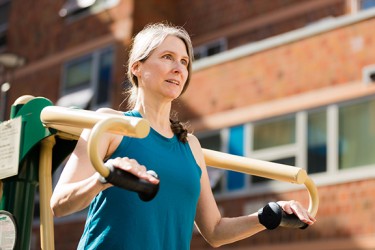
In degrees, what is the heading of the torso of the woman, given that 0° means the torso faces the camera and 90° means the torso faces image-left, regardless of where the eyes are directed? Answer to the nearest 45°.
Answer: approximately 315°

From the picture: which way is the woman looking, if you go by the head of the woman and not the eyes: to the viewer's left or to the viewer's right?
to the viewer's right
